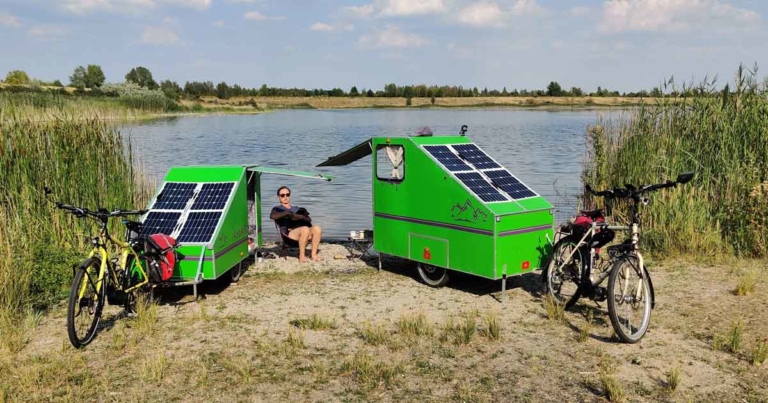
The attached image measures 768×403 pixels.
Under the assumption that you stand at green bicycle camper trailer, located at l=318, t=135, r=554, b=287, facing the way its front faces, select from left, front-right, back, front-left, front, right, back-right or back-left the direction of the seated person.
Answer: back

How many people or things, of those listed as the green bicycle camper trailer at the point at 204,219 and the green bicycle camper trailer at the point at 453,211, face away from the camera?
0

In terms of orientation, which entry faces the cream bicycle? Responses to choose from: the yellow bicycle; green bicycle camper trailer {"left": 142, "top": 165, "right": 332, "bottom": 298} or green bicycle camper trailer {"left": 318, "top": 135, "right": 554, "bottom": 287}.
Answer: green bicycle camper trailer {"left": 318, "top": 135, "right": 554, "bottom": 287}

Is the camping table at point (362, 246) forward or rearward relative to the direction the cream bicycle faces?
rearward

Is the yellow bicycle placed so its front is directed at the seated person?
no

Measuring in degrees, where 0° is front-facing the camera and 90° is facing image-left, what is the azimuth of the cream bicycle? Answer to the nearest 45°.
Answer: approximately 315°

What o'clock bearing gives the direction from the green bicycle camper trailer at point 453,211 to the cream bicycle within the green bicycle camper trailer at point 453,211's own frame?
The cream bicycle is roughly at 12 o'clock from the green bicycle camper trailer.

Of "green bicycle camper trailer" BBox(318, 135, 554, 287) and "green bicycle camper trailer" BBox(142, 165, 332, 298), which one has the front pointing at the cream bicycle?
"green bicycle camper trailer" BBox(318, 135, 554, 287)

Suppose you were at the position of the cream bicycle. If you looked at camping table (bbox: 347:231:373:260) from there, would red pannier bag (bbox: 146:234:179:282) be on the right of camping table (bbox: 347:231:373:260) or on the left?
left

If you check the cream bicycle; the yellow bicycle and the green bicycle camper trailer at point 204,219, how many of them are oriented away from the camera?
0

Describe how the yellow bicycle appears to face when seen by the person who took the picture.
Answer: facing the viewer and to the left of the viewer

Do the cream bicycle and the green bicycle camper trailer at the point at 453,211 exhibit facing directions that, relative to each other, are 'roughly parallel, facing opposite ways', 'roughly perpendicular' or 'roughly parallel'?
roughly parallel

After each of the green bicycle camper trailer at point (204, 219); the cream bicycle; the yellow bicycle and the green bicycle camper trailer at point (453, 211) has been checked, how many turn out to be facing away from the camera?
0

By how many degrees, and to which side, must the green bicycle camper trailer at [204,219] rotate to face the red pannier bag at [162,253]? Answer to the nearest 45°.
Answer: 0° — it already faces it

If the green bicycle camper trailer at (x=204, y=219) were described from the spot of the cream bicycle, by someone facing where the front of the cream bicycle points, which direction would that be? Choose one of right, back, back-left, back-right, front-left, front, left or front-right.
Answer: back-right

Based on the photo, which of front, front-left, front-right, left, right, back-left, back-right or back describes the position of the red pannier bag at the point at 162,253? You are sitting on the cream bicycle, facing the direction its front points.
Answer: back-right

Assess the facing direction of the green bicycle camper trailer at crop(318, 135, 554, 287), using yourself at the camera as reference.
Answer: facing the viewer and to the right of the viewer

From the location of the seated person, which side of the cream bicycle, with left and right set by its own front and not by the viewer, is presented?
back
